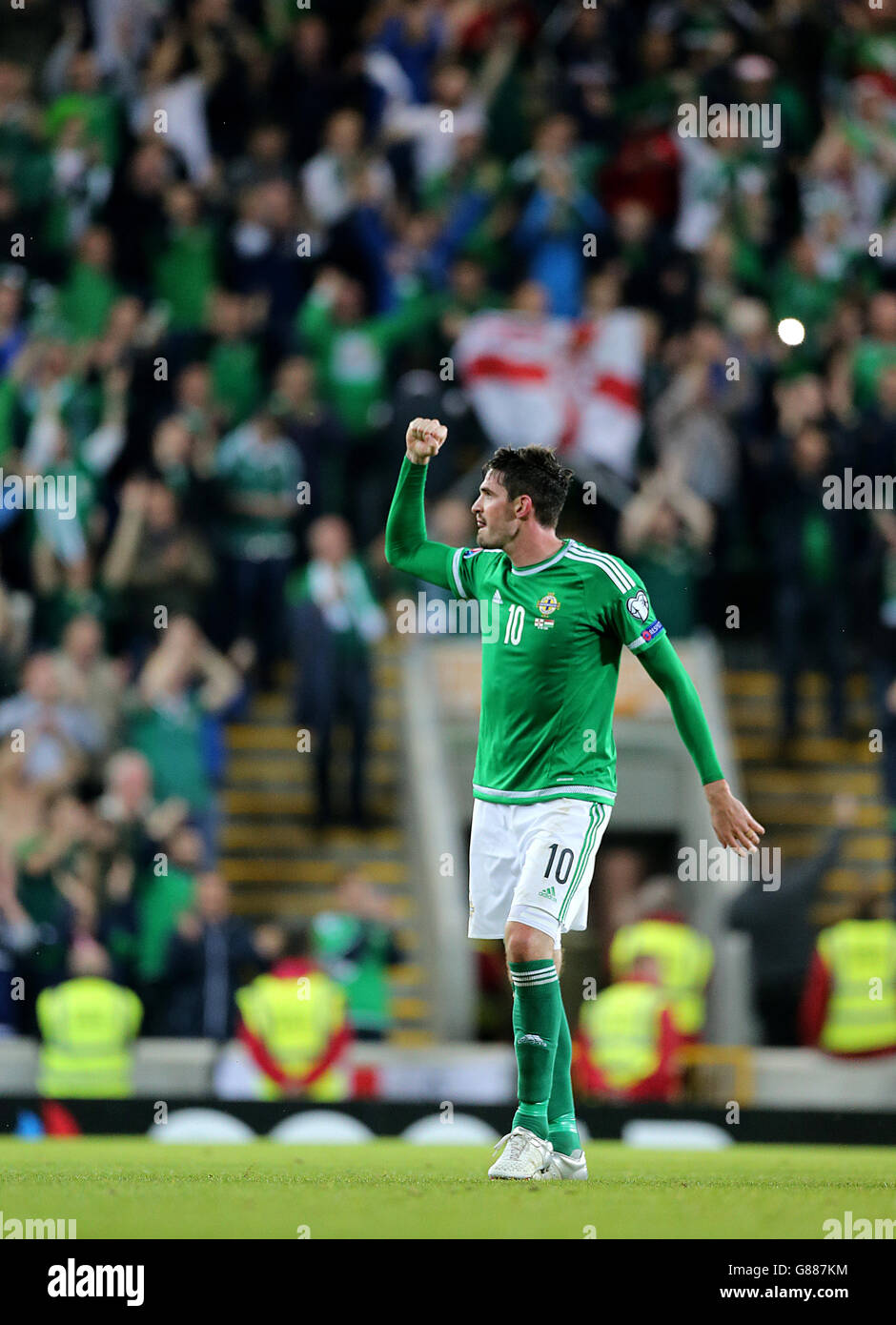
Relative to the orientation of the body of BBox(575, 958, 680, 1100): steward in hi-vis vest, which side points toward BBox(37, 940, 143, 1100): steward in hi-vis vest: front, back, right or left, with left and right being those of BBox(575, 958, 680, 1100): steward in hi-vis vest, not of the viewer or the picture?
left

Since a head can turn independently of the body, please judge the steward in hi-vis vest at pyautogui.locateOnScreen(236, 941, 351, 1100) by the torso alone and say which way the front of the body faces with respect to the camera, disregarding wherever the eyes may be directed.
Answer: away from the camera

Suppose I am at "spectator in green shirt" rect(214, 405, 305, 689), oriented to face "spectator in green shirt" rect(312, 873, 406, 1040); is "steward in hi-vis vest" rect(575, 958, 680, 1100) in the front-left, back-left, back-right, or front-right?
front-left

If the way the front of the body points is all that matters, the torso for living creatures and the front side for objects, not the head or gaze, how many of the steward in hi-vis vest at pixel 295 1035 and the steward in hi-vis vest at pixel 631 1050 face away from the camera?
2

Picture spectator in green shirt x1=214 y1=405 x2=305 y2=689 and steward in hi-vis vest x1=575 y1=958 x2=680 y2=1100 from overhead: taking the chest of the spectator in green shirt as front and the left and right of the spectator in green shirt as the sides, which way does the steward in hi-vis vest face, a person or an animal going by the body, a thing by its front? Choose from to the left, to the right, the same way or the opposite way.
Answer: the opposite way

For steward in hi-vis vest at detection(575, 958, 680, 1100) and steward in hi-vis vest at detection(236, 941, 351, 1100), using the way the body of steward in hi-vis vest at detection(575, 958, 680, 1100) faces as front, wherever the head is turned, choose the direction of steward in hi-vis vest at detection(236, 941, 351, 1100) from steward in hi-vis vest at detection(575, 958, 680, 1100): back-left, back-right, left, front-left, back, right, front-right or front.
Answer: left

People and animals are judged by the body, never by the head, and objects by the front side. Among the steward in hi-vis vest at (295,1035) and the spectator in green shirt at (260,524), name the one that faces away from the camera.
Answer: the steward in hi-vis vest

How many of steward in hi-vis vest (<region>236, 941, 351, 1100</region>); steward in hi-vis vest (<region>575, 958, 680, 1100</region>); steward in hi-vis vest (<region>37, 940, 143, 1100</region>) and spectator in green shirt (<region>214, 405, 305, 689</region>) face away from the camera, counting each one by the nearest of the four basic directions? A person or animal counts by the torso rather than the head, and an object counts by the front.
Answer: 3

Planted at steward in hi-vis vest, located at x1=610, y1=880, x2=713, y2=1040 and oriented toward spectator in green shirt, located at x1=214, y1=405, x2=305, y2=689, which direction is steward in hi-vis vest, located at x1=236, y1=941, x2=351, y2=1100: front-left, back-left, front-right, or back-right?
front-left

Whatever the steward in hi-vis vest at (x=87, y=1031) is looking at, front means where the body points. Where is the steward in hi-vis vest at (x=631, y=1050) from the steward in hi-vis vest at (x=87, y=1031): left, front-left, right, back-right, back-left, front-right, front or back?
right

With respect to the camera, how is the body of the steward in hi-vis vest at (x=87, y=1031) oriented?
away from the camera

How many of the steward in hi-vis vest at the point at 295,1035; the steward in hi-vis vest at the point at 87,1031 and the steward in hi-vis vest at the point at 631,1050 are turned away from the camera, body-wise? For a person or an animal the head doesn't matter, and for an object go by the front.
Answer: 3

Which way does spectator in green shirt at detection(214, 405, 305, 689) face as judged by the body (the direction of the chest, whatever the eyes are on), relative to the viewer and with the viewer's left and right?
facing the viewer

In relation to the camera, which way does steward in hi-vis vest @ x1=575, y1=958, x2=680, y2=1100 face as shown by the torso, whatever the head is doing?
away from the camera
